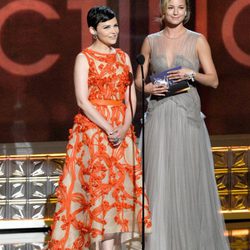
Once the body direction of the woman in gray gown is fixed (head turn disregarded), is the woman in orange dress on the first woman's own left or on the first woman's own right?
on the first woman's own right

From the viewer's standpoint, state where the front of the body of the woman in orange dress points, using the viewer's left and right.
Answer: facing the viewer and to the right of the viewer

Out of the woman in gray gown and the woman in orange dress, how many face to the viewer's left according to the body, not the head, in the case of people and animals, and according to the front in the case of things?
0

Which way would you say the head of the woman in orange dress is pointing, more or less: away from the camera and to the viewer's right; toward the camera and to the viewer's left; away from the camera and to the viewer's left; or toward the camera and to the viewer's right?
toward the camera and to the viewer's right

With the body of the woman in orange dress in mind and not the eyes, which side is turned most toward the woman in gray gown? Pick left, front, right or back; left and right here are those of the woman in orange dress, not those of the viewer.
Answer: left

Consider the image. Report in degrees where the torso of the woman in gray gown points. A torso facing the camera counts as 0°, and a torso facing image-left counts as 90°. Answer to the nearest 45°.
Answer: approximately 0°
